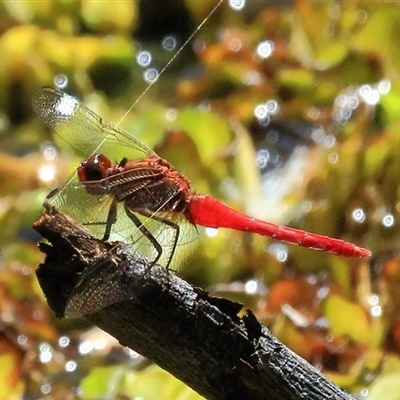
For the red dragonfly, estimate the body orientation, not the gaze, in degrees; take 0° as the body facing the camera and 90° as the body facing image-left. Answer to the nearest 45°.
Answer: approximately 90°
